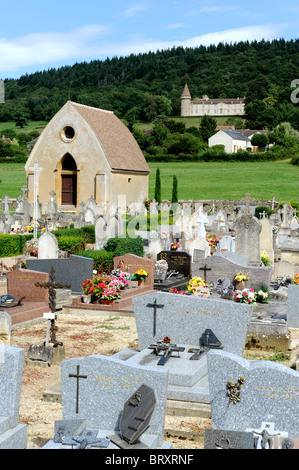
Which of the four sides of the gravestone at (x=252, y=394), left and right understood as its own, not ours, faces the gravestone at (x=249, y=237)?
back

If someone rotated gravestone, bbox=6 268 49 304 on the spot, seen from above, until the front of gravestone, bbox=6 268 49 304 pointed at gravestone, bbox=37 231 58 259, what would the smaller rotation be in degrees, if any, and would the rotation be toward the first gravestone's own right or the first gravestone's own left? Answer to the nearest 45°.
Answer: approximately 180°

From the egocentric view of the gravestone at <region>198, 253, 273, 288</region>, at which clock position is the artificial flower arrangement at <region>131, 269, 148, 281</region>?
The artificial flower arrangement is roughly at 4 o'clock from the gravestone.

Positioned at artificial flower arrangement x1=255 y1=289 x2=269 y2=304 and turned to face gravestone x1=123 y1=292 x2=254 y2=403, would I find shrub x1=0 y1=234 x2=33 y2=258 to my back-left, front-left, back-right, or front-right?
back-right

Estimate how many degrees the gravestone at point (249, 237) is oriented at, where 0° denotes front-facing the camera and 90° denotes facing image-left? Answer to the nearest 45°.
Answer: approximately 0°

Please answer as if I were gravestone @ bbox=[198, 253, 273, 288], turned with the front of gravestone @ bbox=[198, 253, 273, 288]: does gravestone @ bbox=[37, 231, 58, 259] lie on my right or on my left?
on my right

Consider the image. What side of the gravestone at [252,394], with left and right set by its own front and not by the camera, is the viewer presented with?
front

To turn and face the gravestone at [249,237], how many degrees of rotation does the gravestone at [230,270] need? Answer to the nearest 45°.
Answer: approximately 180°

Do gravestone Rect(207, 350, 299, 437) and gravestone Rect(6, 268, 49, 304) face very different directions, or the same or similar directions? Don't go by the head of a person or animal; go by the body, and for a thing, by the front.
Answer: same or similar directions

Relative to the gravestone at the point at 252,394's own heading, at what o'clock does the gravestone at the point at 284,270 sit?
the gravestone at the point at 284,270 is roughly at 6 o'clock from the gravestone at the point at 252,394.

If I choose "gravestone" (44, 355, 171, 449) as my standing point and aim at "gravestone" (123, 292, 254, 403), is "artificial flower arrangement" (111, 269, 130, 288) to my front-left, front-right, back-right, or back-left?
front-left

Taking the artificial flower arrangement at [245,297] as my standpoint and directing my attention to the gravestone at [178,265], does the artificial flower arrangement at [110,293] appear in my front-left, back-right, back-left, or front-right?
front-left

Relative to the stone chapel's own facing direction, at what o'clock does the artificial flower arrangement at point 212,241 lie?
The artificial flower arrangement is roughly at 10 o'clock from the stone chapel.

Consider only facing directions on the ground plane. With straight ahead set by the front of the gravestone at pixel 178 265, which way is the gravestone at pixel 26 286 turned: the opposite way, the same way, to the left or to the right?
the same way

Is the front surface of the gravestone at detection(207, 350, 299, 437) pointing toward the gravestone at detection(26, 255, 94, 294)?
no

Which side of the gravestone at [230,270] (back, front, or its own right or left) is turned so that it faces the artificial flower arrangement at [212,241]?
back

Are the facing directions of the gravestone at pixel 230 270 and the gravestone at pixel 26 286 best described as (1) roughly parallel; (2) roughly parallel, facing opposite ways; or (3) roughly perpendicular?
roughly parallel

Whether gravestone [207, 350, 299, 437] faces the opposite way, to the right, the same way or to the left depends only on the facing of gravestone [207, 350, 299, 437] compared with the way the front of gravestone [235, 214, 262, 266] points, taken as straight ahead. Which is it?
the same way

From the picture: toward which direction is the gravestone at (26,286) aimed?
toward the camera

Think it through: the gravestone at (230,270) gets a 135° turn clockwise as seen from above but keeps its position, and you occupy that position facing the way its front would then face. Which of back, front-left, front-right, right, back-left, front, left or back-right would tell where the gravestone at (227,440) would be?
back-left
